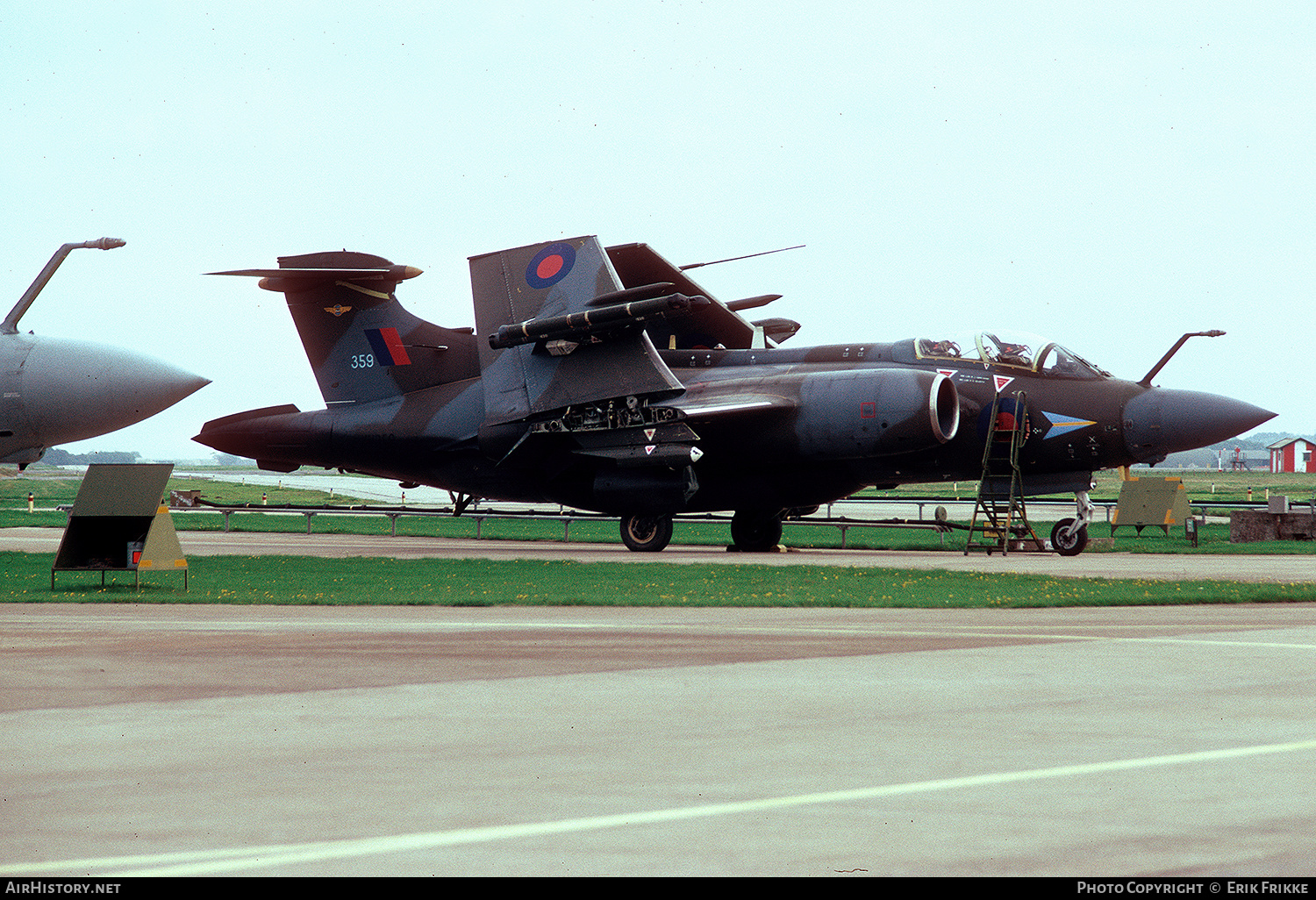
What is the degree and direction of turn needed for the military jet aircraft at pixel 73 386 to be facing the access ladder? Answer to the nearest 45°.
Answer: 0° — it already faces it

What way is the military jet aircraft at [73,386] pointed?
to the viewer's right

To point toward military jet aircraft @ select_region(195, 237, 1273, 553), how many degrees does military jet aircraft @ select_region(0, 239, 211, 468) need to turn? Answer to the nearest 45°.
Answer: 0° — it already faces it
